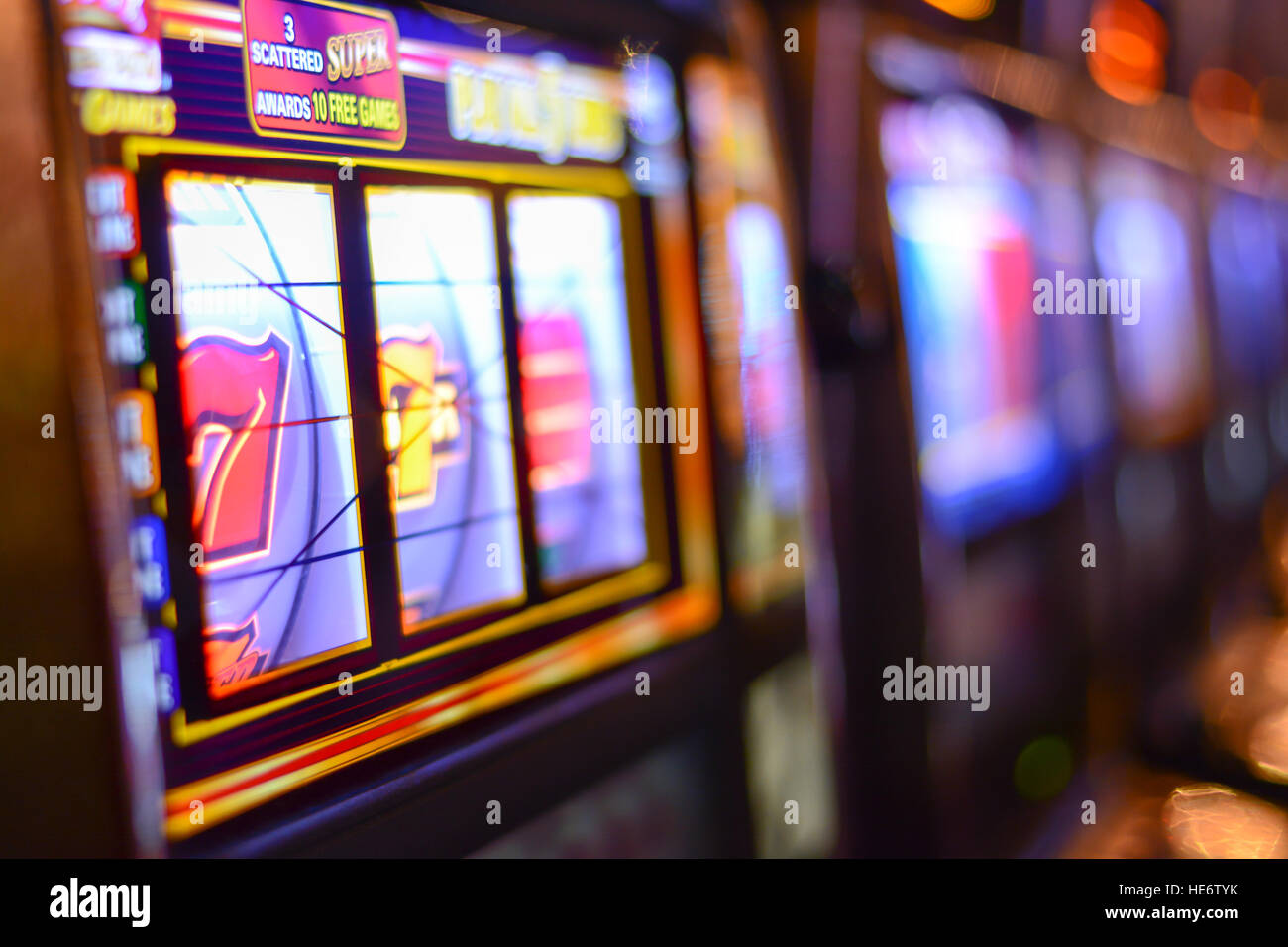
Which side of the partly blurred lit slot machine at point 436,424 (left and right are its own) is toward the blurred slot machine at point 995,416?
left

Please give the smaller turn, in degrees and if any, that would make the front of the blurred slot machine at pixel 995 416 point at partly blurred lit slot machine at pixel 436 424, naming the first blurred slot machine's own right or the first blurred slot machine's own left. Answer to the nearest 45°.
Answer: approximately 45° to the first blurred slot machine's own right

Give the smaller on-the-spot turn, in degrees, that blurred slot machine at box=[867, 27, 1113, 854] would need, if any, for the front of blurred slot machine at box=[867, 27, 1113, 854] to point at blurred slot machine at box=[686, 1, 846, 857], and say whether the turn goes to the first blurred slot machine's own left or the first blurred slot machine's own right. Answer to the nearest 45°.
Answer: approximately 45° to the first blurred slot machine's own right

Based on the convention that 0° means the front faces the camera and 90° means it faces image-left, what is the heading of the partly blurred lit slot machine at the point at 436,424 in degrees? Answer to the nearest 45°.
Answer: approximately 315°
